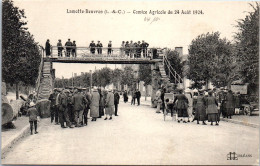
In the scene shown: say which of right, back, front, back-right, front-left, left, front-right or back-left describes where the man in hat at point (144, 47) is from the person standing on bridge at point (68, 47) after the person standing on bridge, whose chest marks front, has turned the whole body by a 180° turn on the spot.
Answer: right

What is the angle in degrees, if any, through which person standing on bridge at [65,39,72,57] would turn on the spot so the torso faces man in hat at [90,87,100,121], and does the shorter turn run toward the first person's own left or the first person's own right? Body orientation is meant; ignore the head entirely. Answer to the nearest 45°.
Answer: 0° — they already face them

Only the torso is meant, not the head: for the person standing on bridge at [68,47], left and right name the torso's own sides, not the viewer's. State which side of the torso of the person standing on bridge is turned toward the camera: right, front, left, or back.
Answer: front

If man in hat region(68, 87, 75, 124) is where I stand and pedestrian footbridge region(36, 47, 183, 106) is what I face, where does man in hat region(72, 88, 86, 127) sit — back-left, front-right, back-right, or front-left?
back-right

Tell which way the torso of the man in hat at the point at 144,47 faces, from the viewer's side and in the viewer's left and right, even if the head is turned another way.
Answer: facing the viewer

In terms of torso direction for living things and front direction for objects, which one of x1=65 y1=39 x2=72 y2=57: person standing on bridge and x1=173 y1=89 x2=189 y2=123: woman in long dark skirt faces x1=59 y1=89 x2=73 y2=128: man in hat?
the person standing on bridge
